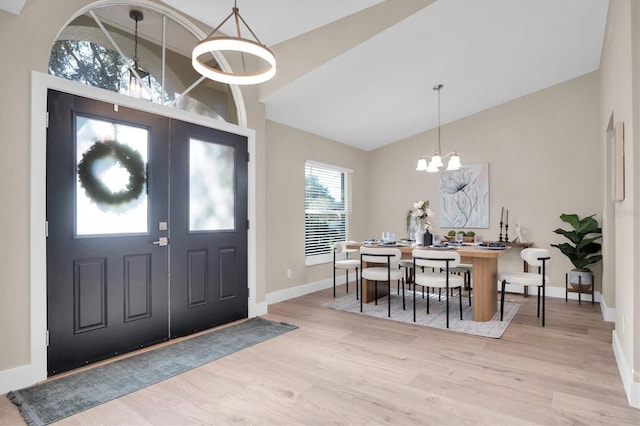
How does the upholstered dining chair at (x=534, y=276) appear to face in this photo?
to the viewer's left

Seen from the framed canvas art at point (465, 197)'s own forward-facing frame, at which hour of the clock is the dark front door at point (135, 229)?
The dark front door is roughly at 1 o'clock from the framed canvas art.

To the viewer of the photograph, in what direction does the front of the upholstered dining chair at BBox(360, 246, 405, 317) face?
facing away from the viewer and to the right of the viewer

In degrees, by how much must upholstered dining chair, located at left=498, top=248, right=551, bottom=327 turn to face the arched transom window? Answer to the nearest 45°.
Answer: approximately 45° to its left

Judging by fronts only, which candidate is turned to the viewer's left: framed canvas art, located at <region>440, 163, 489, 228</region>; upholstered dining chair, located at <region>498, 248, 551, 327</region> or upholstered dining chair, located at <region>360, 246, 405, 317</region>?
upholstered dining chair, located at <region>498, 248, 551, 327</region>

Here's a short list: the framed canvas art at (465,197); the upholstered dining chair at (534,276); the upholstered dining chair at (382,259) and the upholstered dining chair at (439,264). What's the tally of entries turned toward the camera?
1

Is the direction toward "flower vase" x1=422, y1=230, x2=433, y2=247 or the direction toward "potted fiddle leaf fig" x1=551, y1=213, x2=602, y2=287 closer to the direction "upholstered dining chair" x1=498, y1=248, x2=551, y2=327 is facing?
the flower vase

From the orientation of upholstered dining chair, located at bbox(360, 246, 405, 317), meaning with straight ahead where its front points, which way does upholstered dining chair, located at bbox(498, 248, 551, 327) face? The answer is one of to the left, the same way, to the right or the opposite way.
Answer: to the left

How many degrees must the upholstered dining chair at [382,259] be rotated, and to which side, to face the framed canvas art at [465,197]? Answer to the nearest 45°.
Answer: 0° — it already faces it

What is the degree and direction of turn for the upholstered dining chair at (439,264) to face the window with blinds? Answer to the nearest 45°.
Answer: approximately 90° to its left

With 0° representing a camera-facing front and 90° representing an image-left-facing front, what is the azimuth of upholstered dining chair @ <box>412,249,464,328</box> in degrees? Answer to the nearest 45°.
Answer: approximately 225°

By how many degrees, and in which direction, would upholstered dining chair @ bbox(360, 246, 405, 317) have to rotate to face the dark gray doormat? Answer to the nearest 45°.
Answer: approximately 180°

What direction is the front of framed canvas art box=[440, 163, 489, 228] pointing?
toward the camera
